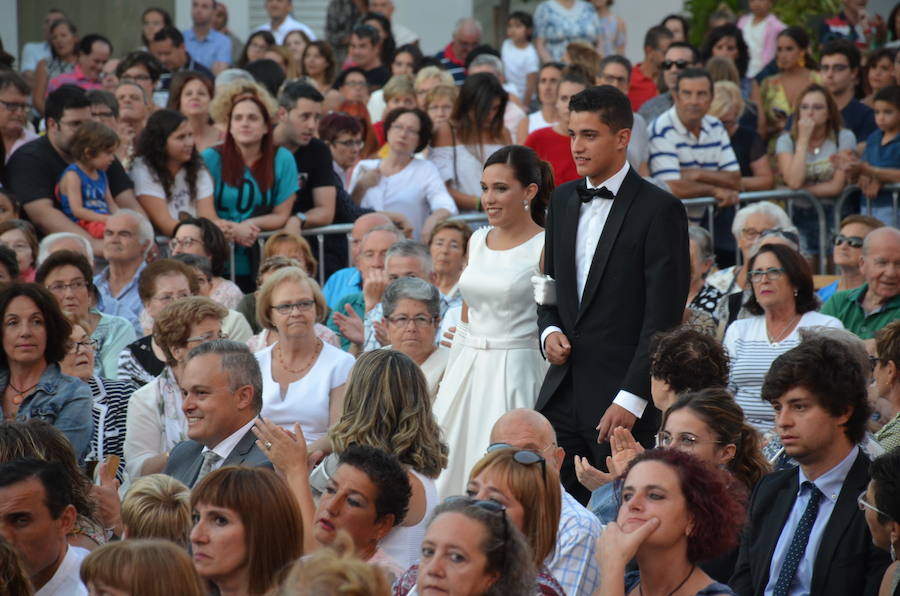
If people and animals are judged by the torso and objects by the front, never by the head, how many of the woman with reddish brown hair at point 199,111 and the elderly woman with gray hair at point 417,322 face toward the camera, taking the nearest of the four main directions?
2

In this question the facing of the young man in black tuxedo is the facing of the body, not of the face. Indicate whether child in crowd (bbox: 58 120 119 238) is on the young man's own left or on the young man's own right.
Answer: on the young man's own right

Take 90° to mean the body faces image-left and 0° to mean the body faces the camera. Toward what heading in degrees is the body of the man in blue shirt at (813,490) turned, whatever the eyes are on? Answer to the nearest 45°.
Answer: approximately 45°

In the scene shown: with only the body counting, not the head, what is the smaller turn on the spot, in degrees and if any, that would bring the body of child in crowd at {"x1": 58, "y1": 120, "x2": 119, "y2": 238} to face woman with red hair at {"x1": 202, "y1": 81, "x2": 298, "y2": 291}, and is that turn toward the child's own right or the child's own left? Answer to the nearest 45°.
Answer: approximately 45° to the child's own left

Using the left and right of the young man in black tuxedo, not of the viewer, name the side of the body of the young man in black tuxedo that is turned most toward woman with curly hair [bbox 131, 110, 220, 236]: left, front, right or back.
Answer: right
